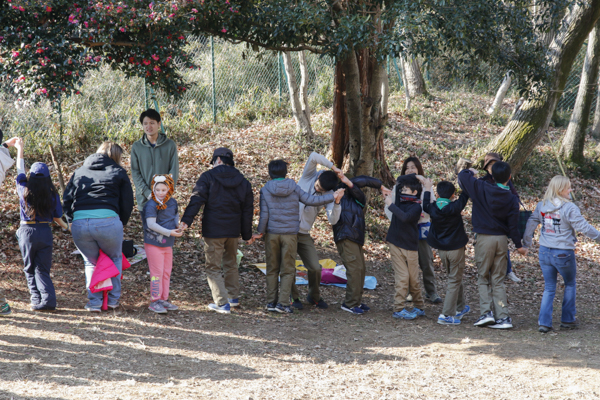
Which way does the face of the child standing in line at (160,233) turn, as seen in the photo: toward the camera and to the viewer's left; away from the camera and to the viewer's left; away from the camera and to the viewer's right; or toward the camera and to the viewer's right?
toward the camera and to the viewer's right

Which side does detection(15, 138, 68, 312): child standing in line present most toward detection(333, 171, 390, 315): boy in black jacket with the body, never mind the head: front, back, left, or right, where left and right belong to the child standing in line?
right

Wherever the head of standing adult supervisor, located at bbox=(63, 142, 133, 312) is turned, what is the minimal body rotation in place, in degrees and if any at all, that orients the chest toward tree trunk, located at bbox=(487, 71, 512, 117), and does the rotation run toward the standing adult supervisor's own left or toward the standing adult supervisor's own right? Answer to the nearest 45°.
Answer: approximately 45° to the standing adult supervisor's own right

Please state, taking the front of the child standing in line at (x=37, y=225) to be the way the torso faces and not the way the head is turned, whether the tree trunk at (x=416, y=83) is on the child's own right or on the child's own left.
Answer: on the child's own right

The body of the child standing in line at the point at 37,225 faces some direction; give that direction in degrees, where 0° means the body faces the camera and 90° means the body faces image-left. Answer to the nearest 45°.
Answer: approximately 180°

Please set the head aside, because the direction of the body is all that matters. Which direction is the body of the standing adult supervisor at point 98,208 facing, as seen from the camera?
away from the camera

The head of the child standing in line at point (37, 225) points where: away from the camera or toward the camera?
away from the camera
